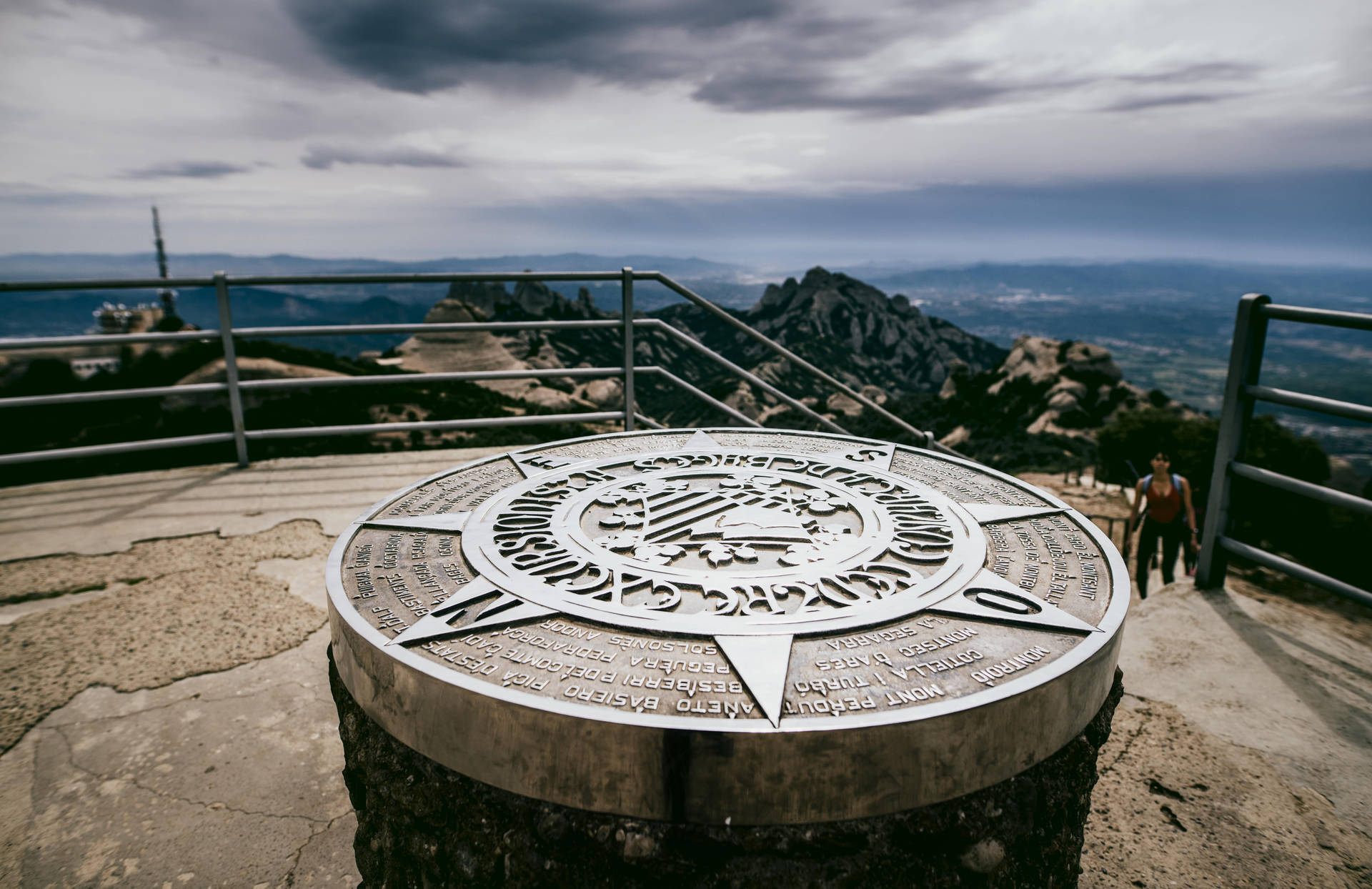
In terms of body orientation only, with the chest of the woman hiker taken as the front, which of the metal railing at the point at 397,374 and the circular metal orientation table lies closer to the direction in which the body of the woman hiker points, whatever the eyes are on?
the circular metal orientation table

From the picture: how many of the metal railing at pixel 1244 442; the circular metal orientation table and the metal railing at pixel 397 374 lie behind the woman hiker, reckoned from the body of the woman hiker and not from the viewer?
0

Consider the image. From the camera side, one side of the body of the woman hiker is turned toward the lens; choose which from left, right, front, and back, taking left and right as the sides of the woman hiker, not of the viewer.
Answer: front

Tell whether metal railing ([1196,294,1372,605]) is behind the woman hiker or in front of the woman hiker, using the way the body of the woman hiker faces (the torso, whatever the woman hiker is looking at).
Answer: in front

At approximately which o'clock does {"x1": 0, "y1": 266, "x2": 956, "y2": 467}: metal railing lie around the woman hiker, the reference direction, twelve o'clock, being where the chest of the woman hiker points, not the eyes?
The metal railing is roughly at 2 o'clock from the woman hiker.

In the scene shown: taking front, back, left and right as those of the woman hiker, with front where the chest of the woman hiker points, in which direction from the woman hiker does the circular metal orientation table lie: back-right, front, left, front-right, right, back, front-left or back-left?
front
